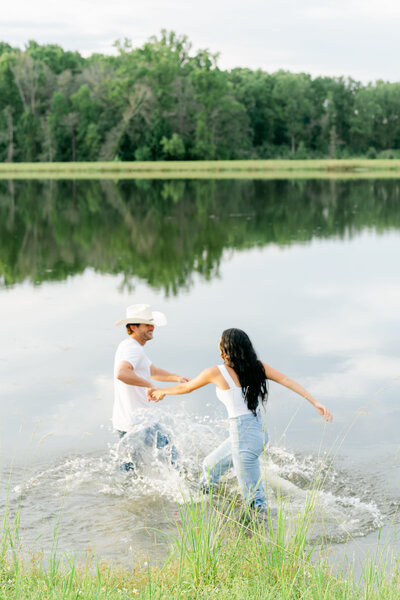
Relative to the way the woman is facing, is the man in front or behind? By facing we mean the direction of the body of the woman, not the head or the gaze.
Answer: in front

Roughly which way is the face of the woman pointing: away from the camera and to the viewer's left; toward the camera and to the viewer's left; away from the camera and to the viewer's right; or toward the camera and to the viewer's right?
away from the camera and to the viewer's left

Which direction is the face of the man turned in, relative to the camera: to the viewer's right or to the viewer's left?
to the viewer's right

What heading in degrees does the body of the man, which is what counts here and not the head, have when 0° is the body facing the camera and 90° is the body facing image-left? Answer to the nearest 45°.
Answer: approximately 270°

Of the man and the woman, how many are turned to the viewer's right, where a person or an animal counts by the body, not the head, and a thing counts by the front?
1

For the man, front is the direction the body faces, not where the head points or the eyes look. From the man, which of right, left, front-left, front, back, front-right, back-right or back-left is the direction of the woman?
front-right

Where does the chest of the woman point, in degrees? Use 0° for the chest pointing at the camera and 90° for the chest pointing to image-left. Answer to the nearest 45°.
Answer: approximately 135°
